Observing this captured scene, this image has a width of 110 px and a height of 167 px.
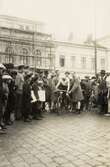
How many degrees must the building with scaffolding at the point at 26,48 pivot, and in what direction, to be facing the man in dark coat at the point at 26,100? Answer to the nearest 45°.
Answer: approximately 45° to its right

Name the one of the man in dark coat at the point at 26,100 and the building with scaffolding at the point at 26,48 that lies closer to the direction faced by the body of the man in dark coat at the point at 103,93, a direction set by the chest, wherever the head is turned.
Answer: the man in dark coat

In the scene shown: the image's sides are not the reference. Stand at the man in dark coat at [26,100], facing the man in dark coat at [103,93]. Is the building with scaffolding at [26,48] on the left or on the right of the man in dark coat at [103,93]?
left

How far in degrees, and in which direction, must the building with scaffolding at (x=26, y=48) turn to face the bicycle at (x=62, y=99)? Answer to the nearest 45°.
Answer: approximately 45° to its right

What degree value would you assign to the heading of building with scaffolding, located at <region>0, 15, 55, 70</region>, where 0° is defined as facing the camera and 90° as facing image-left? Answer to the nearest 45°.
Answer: approximately 315°

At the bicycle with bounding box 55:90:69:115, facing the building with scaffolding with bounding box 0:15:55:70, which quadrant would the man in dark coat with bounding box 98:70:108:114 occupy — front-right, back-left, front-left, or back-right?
back-right

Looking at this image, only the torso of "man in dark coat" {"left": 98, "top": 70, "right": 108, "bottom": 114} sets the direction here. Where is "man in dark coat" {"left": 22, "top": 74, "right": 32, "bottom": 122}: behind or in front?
in front
